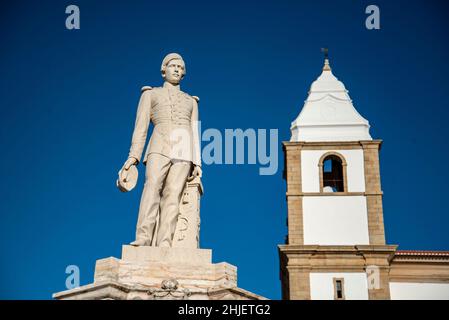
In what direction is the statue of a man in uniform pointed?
toward the camera

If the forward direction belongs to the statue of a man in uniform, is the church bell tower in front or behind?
behind
